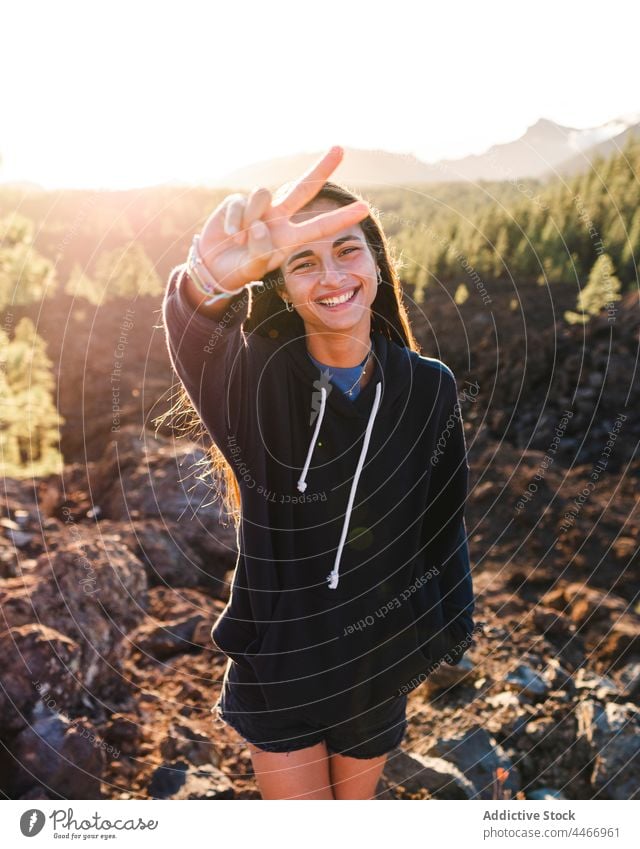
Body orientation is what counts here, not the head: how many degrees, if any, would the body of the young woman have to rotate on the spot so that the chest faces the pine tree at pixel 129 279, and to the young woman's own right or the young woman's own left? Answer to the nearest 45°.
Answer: approximately 180°

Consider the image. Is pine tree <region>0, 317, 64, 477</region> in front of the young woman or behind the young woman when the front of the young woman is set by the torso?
behind

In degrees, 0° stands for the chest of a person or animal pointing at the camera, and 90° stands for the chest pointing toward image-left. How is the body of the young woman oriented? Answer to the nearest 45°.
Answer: approximately 0°

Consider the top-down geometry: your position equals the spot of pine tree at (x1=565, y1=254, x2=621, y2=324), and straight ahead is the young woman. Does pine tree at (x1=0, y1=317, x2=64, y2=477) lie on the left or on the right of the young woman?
right
